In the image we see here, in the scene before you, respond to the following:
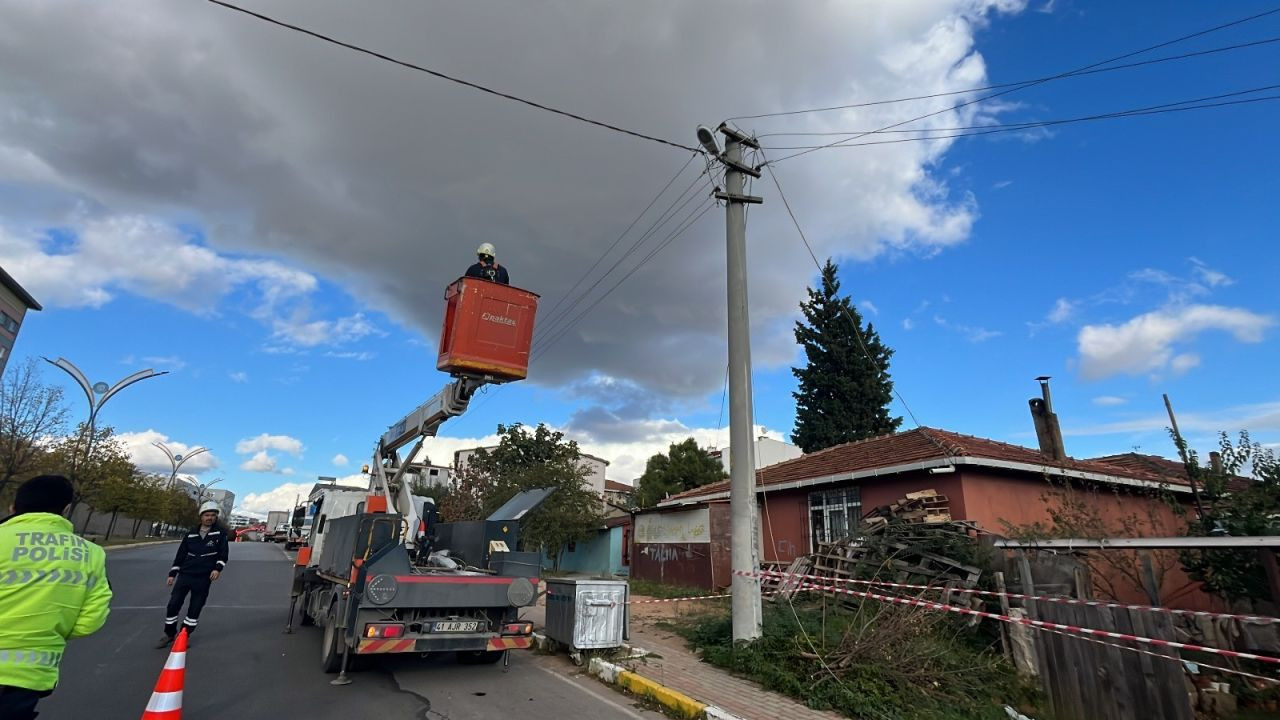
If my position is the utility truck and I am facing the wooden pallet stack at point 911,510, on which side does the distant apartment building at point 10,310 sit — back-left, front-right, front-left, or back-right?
back-left

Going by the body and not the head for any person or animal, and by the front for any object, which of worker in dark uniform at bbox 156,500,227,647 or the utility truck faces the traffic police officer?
the worker in dark uniform

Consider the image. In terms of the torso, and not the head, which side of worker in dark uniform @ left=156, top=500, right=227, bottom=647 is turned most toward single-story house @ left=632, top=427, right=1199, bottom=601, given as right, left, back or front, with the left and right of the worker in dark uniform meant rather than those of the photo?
left

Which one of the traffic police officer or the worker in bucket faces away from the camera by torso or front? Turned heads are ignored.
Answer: the traffic police officer

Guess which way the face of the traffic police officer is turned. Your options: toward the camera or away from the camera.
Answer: away from the camera

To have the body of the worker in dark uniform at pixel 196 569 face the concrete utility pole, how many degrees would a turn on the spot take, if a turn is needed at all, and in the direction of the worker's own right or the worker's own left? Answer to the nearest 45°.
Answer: approximately 45° to the worker's own left

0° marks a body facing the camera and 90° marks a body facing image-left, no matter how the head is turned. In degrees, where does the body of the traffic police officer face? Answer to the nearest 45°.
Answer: approximately 180°

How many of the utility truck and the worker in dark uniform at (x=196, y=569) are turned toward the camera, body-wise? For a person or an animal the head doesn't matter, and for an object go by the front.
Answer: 1
